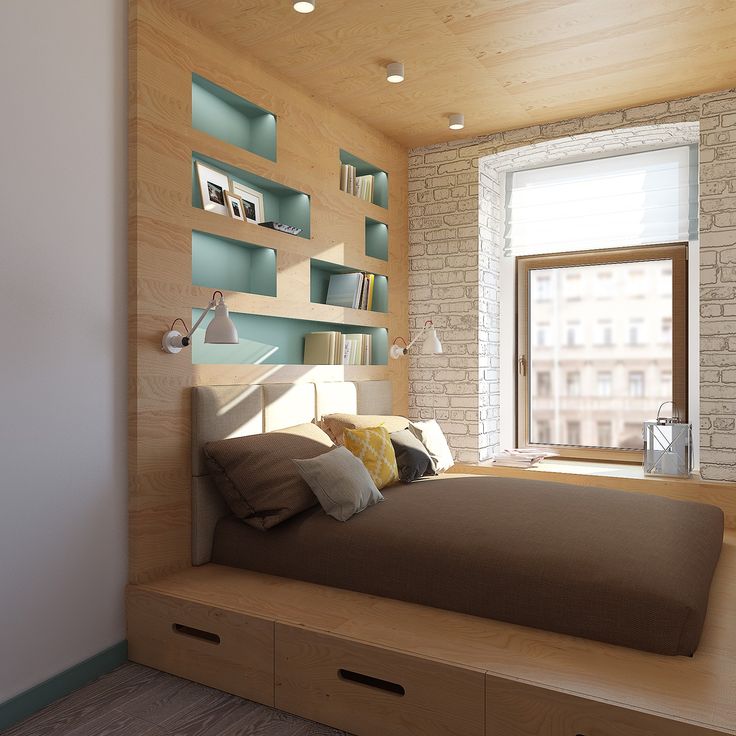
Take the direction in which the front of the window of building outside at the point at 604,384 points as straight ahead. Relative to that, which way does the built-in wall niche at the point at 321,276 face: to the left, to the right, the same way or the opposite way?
to the left

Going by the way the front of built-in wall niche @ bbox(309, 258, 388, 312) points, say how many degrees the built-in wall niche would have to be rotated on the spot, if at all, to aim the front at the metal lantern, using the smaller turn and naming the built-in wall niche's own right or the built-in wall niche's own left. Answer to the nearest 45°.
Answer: approximately 45° to the built-in wall niche's own left

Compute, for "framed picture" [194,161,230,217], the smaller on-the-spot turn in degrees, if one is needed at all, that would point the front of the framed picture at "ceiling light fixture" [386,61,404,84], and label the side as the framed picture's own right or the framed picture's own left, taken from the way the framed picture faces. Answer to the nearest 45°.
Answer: approximately 45° to the framed picture's own left

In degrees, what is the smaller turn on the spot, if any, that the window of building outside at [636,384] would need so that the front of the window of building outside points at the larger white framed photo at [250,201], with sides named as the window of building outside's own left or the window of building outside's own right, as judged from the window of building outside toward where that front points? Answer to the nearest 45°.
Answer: approximately 45° to the window of building outside's own right

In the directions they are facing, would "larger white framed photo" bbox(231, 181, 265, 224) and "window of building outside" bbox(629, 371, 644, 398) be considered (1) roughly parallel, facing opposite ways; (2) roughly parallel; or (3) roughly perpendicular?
roughly perpendicular

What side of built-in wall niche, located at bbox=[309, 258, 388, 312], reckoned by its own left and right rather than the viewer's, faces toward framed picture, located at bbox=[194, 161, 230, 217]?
right

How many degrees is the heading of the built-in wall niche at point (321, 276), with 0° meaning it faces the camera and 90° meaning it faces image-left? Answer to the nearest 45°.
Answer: approximately 315°

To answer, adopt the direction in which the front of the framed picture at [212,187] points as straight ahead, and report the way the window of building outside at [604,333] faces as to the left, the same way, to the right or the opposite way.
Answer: to the right

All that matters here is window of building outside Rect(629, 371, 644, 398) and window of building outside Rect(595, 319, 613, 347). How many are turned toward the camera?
2

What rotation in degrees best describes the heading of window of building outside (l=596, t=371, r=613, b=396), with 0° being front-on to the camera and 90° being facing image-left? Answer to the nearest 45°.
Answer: approximately 0°

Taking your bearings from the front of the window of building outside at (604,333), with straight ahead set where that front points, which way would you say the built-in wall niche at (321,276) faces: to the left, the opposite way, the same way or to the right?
to the left

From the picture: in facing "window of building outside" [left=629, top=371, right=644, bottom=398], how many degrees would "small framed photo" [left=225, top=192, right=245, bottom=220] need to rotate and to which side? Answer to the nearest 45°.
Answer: approximately 45° to its left

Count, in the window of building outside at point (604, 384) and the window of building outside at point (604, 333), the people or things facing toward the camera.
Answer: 2
